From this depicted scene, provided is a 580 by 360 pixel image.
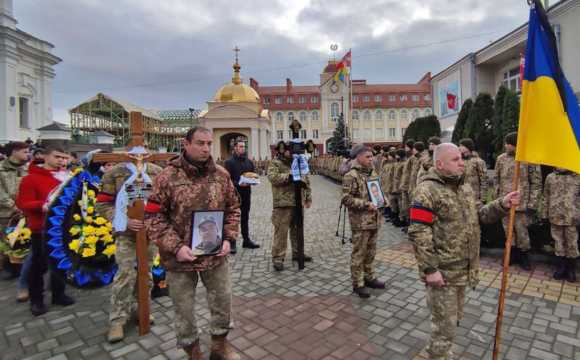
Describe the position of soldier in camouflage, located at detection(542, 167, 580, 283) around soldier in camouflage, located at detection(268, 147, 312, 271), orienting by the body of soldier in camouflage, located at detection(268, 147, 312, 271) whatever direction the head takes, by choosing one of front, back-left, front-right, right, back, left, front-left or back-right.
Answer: front-left

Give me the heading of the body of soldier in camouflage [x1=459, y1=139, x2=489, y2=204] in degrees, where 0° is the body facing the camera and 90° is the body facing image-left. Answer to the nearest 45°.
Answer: approximately 45°

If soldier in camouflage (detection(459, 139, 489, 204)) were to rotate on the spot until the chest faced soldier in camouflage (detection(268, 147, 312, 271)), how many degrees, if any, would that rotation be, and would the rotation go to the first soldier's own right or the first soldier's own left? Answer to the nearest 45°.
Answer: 0° — they already face them

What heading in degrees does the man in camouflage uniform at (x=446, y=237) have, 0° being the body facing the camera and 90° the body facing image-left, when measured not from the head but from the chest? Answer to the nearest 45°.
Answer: approximately 315°

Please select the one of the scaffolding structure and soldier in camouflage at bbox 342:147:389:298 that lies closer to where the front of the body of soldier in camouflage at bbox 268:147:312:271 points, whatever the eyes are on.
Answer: the soldier in camouflage

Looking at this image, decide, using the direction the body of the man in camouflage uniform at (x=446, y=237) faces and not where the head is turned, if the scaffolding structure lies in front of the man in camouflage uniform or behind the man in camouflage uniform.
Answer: behind

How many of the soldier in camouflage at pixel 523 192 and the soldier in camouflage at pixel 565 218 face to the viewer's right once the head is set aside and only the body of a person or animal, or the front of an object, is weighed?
0

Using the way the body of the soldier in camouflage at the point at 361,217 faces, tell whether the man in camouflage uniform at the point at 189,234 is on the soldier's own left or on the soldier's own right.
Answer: on the soldier's own right

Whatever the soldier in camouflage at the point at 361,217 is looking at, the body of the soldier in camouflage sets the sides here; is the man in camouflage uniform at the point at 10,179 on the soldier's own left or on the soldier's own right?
on the soldier's own right

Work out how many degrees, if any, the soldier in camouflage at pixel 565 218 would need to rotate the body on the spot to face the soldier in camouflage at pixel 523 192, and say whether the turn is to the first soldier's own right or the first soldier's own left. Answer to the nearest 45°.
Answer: approximately 90° to the first soldier's own right

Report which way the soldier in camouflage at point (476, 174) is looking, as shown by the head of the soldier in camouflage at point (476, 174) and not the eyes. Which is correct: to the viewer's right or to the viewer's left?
to the viewer's left

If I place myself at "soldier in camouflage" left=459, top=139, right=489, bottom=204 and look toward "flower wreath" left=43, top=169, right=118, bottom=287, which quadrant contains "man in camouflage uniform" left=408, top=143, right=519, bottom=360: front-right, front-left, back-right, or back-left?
front-left

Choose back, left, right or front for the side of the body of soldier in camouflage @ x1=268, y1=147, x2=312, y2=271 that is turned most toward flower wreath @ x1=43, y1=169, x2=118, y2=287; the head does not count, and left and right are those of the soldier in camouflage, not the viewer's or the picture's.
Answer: right

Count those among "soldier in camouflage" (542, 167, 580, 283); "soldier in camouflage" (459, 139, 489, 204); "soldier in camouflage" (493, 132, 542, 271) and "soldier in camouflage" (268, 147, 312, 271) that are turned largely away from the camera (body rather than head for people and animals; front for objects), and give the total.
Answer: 0

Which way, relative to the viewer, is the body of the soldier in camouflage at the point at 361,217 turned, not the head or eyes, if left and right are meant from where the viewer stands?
facing the viewer and to the right of the viewer

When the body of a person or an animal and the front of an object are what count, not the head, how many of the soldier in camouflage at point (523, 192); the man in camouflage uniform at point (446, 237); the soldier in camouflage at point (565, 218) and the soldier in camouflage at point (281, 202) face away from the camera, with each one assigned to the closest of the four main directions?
0

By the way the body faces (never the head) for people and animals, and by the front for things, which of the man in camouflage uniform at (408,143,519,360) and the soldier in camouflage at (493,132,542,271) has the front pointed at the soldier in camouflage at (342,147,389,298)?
the soldier in camouflage at (493,132,542,271)
